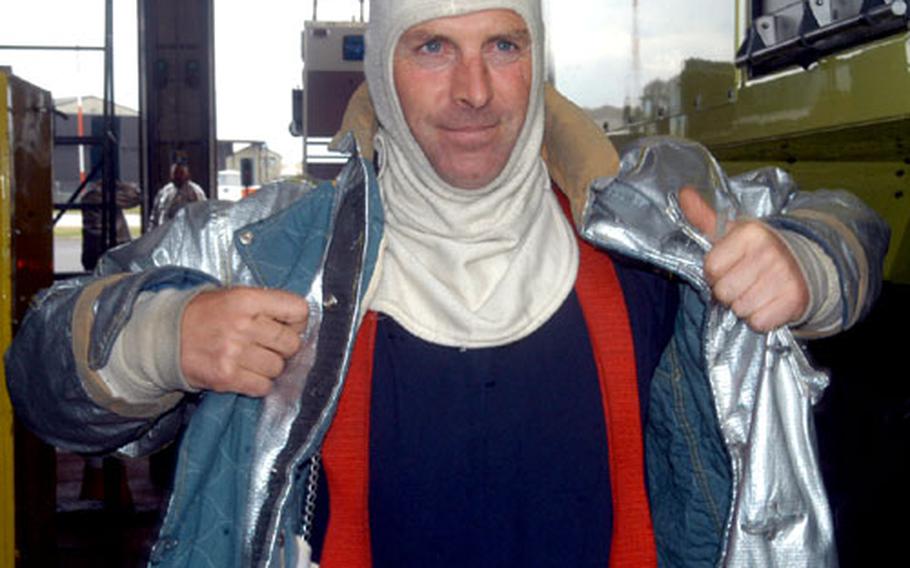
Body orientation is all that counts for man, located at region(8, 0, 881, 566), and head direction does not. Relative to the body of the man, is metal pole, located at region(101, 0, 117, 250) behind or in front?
behind

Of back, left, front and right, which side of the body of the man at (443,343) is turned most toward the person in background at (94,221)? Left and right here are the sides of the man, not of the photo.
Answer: back

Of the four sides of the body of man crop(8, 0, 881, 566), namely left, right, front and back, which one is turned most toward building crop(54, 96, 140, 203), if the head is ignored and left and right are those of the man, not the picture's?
back

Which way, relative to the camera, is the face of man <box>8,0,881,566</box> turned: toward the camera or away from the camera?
toward the camera

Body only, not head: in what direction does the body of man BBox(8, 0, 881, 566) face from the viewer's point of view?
toward the camera

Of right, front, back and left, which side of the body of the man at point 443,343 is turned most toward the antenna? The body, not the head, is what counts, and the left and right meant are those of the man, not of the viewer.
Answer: back
